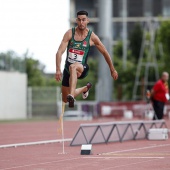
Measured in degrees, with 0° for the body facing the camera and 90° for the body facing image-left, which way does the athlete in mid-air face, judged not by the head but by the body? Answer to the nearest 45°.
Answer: approximately 0°

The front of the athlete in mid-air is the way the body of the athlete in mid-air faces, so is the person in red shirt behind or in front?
behind
